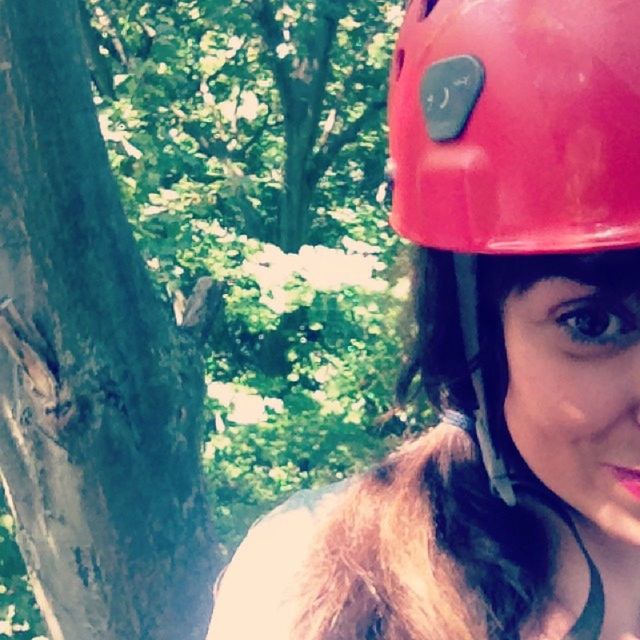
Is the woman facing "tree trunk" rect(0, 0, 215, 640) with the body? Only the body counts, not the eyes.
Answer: no

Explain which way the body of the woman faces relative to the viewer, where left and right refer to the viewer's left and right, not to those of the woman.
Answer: facing the viewer and to the right of the viewer
